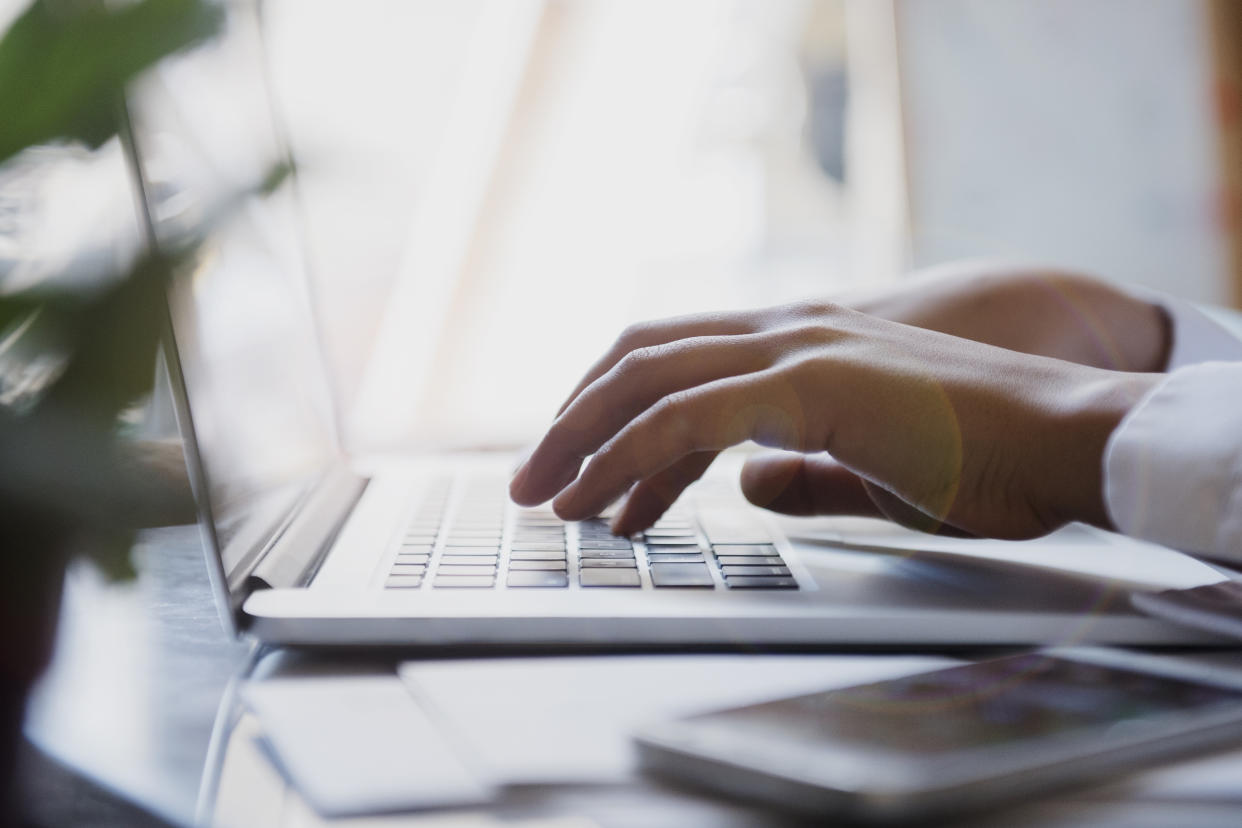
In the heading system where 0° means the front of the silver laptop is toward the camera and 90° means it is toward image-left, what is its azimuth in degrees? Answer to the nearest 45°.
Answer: approximately 270°
